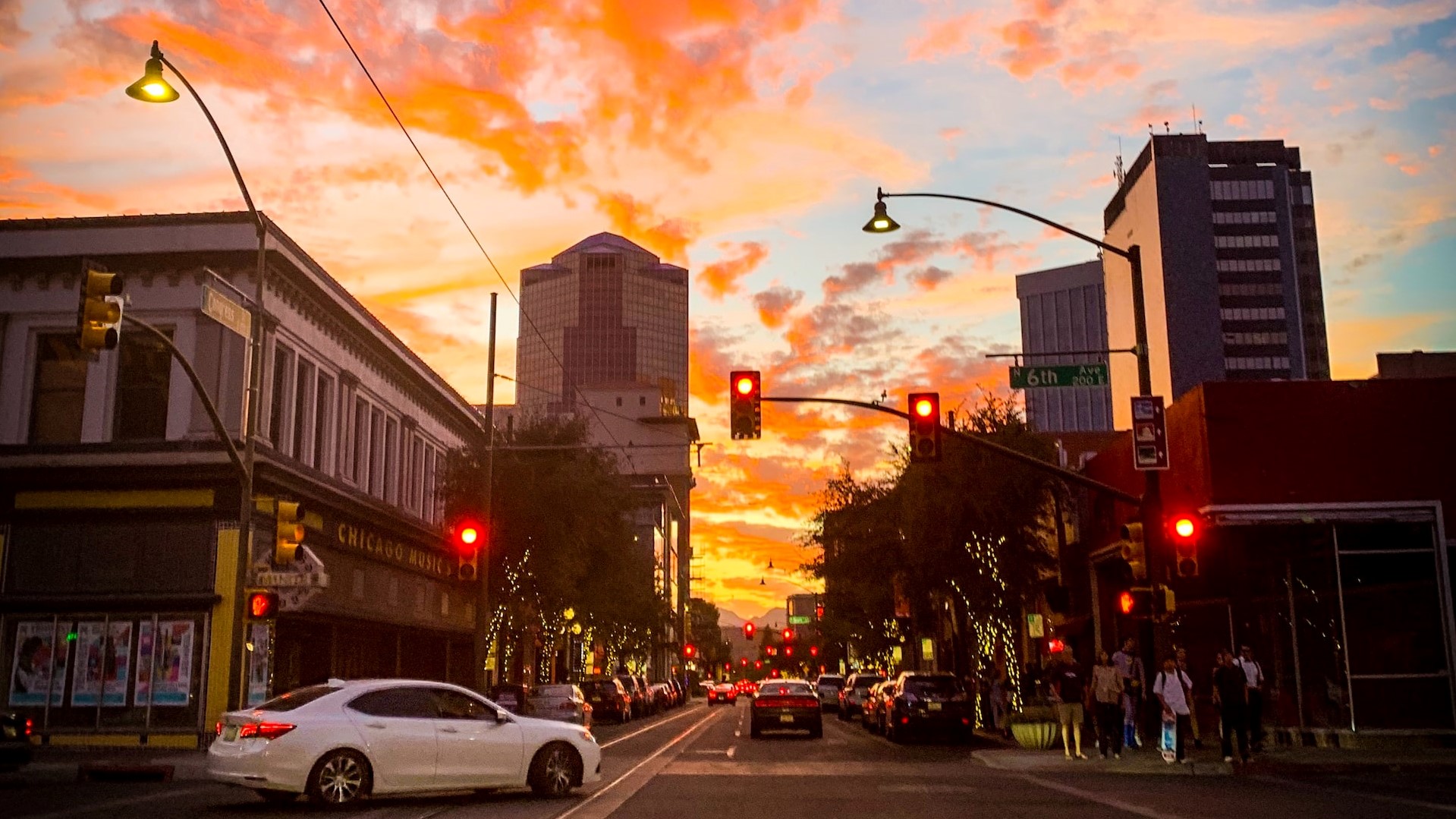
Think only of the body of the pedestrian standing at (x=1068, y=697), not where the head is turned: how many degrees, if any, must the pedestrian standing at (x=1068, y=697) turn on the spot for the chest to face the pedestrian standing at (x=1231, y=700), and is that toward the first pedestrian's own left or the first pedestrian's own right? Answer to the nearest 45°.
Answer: approximately 45° to the first pedestrian's own left

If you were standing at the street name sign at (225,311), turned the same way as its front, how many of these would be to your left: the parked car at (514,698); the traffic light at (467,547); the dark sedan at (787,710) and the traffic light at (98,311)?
3

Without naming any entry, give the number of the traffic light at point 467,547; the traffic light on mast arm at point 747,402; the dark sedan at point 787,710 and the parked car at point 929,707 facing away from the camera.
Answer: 2

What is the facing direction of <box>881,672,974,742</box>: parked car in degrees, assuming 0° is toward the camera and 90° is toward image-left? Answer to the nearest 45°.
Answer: approximately 180°

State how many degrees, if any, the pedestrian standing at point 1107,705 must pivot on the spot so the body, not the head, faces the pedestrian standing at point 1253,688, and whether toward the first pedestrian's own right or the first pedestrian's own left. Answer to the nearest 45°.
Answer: approximately 90° to the first pedestrian's own left

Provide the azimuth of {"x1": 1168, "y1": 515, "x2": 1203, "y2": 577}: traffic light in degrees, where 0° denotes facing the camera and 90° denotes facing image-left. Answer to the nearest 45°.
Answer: approximately 0°

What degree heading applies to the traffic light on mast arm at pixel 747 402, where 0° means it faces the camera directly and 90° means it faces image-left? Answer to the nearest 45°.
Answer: approximately 0°

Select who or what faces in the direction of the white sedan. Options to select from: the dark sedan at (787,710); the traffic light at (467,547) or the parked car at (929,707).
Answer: the traffic light

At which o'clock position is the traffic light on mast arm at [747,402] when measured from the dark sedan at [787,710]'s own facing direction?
The traffic light on mast arm is roughly at 6 o'clock from the dark sedan.

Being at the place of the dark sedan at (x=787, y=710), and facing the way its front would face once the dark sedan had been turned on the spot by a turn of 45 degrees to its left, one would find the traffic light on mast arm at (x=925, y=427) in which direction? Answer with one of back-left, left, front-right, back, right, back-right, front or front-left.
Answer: back-left
